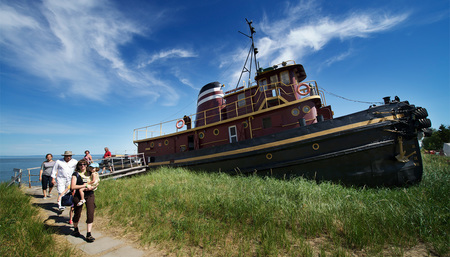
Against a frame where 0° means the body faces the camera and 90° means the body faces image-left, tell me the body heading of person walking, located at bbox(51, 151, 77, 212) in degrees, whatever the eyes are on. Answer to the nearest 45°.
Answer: approximately 0°

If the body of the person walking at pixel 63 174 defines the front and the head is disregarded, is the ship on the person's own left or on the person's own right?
on the person's own left

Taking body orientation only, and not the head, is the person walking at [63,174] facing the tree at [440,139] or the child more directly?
the child

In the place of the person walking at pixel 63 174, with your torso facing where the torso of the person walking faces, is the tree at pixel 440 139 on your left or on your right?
on your left

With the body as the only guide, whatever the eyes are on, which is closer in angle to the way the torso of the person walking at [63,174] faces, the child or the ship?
the child

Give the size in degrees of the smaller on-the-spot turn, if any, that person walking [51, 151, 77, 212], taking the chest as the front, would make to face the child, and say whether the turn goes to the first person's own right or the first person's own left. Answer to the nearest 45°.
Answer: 0° — they already face them
